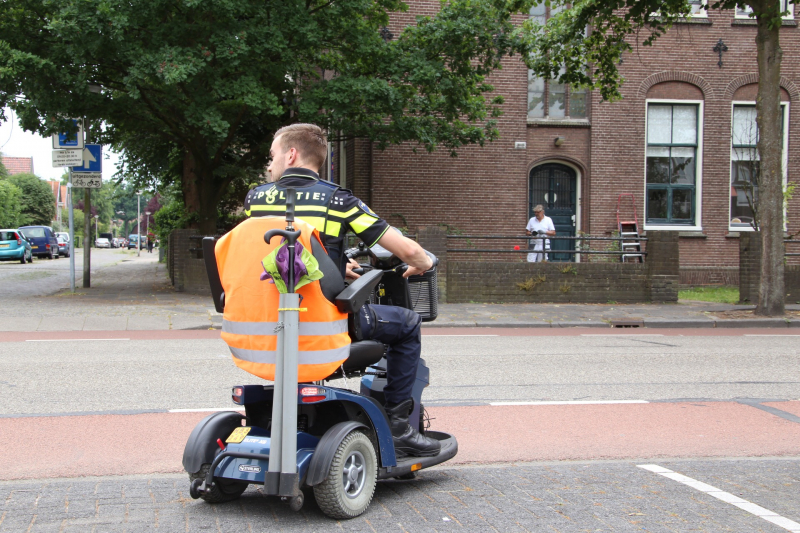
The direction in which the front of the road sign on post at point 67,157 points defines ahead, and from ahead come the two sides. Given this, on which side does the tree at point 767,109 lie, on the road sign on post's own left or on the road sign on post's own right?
on the road sign on post's own left

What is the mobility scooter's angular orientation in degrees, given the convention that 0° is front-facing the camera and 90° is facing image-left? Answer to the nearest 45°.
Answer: approximately 225°

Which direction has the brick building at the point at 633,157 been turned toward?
toward the camera

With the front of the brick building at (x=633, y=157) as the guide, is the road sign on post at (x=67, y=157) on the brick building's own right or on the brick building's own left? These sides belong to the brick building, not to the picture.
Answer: on the brick building's own right

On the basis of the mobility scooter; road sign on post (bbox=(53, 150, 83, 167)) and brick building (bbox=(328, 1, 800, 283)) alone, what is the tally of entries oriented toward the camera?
2

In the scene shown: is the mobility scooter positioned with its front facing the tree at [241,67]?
no

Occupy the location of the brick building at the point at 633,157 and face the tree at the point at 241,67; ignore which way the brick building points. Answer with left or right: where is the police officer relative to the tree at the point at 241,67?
left

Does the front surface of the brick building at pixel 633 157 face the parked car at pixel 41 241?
no

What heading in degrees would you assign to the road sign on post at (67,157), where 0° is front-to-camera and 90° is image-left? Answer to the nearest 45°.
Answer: approximately 0°

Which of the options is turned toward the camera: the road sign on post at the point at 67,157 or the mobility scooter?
the road sign on post

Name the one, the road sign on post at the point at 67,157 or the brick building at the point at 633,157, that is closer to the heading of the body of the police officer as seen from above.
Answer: the brick building

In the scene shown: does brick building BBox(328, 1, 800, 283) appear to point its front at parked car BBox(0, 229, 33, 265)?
no

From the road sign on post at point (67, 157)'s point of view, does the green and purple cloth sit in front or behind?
in front

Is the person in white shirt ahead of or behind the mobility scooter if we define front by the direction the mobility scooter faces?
ahead

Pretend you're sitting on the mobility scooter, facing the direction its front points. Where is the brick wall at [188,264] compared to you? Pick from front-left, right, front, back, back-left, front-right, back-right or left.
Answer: front-left
